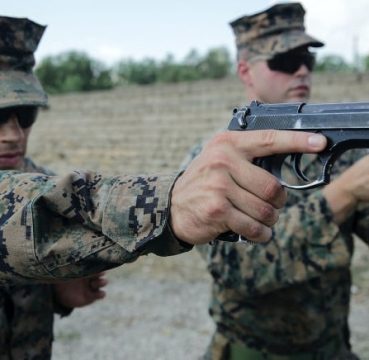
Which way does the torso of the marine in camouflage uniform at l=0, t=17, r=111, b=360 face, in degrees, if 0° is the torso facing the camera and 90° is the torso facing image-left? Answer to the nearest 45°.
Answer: approximately 315°
